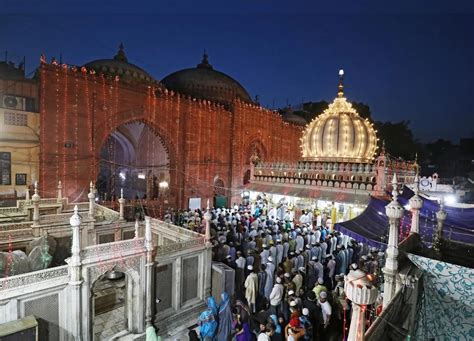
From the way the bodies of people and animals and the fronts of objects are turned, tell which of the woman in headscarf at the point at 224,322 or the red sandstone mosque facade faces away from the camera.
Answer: the woman in headscarf

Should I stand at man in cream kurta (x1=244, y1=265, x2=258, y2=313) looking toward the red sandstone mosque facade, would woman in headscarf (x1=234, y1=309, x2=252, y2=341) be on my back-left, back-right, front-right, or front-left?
back-left

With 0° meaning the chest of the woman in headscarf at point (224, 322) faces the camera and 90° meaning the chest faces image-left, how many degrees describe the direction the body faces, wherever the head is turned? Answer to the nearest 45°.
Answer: approximately 180°

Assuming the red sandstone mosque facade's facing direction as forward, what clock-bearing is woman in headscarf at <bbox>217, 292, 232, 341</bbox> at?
The woman in headscarf is roughly at 1 o'clock from the red sandstone mosque facade.

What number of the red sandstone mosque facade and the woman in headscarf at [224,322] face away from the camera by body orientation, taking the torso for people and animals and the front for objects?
1

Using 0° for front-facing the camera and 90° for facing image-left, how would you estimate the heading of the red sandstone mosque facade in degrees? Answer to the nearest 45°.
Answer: approximately 315°

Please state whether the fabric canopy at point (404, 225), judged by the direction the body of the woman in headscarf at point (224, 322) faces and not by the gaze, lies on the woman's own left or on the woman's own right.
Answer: on the woman's own right

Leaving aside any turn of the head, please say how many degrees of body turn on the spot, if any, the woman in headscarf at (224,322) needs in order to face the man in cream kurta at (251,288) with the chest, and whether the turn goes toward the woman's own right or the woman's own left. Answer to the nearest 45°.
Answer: approximately 45° to the woman's own right
